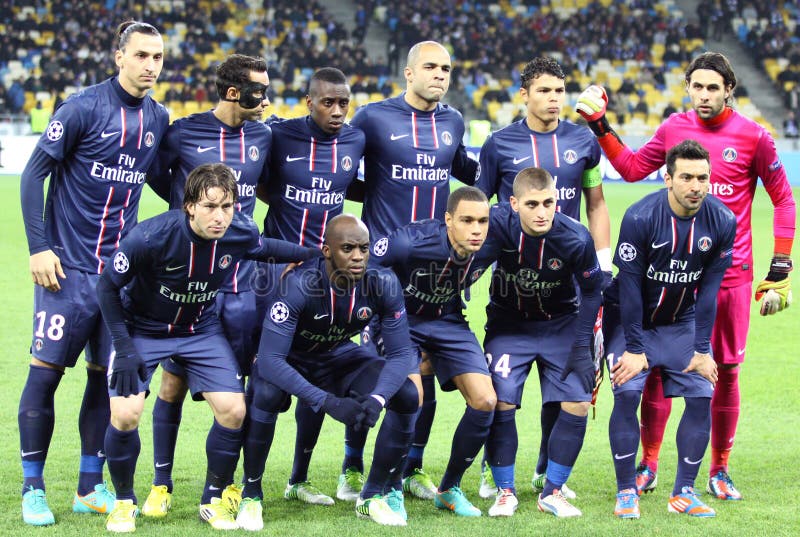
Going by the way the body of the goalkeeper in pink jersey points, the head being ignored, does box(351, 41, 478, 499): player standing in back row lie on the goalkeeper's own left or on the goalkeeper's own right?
on the goalkeeper's own right

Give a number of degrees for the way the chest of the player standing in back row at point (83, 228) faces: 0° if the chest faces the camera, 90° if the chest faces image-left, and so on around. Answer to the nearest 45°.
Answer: approximately 315°

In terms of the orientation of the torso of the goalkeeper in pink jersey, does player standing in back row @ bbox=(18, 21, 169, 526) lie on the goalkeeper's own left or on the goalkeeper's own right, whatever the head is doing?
on the goalkeeper's own right

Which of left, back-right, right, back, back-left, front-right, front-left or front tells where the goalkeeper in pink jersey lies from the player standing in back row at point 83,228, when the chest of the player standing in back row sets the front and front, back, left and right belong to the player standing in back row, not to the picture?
front-left

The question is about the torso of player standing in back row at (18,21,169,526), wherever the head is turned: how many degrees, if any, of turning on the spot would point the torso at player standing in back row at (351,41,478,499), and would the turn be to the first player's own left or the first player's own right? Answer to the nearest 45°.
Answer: approximately 45° to the first player's own left

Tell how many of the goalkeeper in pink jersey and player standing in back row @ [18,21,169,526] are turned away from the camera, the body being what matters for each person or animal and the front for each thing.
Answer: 0
